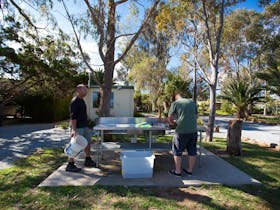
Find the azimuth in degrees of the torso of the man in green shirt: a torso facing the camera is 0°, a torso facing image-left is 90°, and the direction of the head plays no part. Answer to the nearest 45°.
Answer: approximately 135°

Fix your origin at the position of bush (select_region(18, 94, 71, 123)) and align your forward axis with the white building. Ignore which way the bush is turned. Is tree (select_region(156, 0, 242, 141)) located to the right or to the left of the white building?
right

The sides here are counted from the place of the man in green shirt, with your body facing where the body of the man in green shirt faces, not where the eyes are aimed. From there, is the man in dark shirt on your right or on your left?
on your left

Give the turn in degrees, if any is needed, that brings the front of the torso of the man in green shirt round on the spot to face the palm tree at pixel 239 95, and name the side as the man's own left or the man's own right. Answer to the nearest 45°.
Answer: approximately 45° to the man's own right

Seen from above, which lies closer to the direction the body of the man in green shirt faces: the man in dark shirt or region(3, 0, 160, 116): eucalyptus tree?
the eucalyptus tree

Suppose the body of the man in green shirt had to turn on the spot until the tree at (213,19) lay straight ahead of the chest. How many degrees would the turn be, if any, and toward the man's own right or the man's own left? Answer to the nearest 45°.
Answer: approximately 45° to the man's own right

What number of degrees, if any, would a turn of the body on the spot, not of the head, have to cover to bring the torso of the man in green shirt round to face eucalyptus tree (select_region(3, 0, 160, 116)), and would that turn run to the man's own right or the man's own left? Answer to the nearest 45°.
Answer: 0° — they already face it
